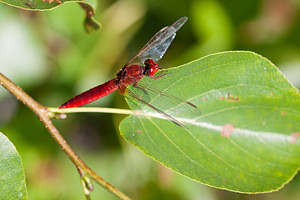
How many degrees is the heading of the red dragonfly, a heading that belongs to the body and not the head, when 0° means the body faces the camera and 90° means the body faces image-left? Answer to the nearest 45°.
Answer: approximately 270°

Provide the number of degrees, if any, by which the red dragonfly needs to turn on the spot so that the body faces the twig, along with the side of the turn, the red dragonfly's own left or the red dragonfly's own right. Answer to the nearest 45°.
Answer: approximately 135° to the red dragonfly's own right

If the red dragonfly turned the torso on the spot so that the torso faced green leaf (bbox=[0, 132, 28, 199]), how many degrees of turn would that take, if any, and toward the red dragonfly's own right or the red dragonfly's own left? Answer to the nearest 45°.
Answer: approximately 135° to the red dragonfly's own right
